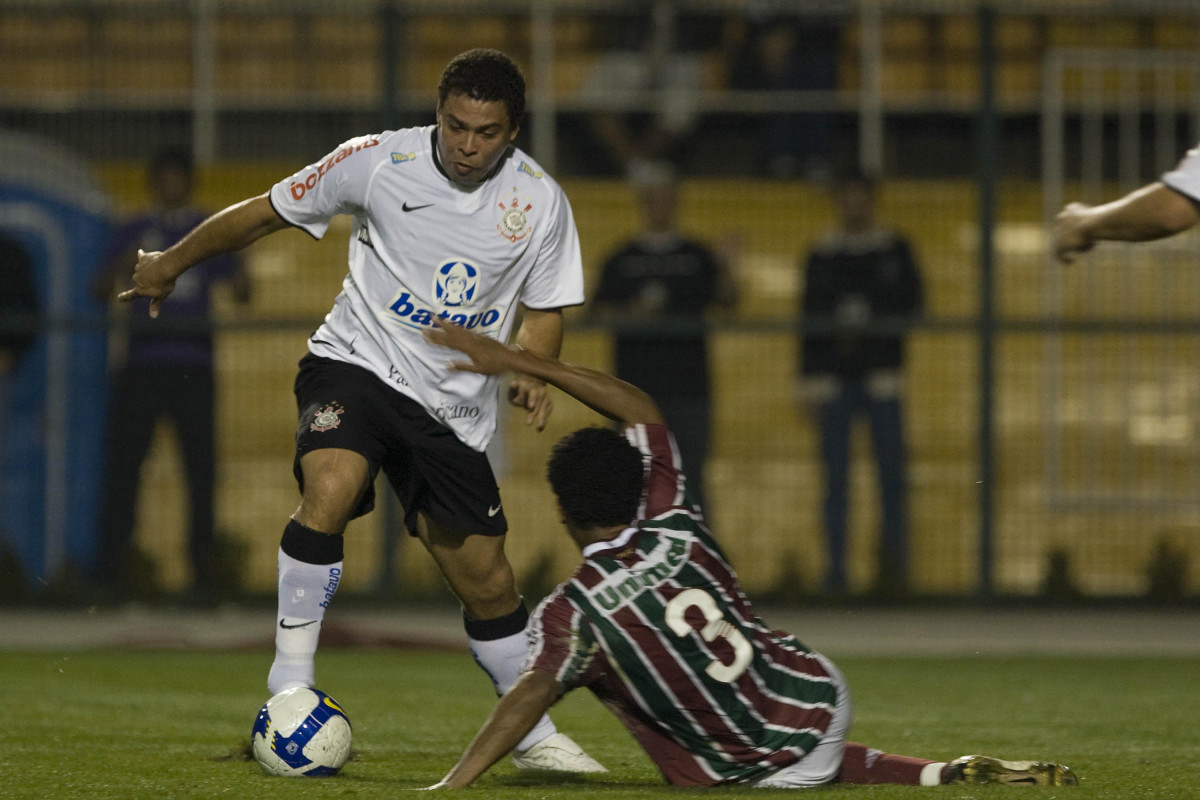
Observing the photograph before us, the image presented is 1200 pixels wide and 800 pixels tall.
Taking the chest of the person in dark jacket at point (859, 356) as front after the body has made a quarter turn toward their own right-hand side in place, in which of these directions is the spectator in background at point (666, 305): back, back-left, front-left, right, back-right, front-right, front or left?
front

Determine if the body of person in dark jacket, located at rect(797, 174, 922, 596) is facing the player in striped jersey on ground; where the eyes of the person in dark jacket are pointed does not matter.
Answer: yes

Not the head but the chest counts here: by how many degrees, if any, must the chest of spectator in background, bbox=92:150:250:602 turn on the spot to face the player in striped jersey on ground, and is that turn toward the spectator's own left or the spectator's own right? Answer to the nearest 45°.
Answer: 0° — they already face them

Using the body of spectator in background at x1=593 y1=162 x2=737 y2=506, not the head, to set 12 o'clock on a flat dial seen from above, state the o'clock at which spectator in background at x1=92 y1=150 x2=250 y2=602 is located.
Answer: spectator in background at x1=92 y1=150 x2=250 y2=602 is roughly at 3 o'clock from spectator in background at x1=593 y1=162 x2=737 y2=506.

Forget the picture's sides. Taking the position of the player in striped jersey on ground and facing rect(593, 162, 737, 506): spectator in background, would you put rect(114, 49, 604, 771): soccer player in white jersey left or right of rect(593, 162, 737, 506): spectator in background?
left

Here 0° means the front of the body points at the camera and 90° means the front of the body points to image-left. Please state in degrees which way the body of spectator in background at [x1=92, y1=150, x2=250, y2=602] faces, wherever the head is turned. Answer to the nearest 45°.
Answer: approximately 0°

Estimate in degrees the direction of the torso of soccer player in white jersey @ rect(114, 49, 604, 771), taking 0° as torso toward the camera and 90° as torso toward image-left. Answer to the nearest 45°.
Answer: approximately 0°

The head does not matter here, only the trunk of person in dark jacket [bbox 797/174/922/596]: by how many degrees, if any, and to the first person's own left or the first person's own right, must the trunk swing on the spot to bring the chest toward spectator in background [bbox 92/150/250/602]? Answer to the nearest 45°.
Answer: approximately 90° to the first person's own right

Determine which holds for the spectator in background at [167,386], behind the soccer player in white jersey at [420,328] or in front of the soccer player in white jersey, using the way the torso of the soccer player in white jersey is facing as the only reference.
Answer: behind
